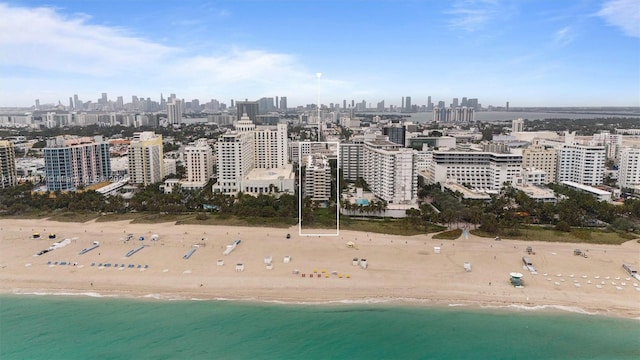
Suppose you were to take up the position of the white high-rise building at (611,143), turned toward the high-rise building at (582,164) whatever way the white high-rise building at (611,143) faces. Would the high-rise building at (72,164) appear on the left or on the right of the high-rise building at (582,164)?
right

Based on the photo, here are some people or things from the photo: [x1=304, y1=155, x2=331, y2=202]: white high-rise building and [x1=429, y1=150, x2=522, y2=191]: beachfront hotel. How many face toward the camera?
2

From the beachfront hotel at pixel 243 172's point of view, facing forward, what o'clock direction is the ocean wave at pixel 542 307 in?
The ocean wave is roughly at 11 o'clock from the beachfront hotel.

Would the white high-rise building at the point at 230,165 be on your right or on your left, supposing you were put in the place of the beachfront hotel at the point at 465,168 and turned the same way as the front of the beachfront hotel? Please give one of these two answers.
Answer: on your right

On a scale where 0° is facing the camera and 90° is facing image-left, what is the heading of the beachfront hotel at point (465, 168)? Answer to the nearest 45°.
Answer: approximately 0°

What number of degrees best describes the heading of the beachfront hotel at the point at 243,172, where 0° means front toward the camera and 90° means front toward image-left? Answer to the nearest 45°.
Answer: approximately 0°

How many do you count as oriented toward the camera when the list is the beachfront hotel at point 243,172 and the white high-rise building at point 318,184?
2

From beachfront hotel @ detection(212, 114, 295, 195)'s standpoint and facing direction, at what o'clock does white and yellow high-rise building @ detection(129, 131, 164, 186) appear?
The white and yellow high-rise building is roughly at 4 o'clock from the beachfront hotel.

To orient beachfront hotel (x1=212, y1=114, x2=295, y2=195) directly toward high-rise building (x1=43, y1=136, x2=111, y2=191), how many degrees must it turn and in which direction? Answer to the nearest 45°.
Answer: approximately 90° to its right

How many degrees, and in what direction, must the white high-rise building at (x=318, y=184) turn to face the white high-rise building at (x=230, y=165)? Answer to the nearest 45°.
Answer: approximately 135° to its right
